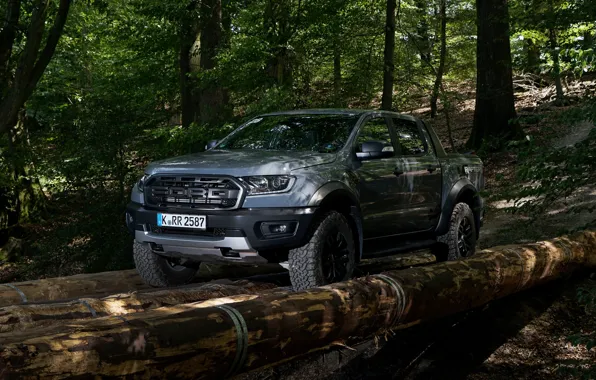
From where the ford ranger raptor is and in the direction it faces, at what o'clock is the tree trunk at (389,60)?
The tree trunk is roughly at 5 o'clock from the ford ranger raptor.

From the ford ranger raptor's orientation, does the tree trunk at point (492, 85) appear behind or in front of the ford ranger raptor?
behind

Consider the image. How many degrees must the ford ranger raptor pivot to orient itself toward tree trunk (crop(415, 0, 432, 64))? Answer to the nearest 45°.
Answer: approximately 135° to its right

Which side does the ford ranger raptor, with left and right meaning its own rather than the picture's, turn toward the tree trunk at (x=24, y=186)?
right

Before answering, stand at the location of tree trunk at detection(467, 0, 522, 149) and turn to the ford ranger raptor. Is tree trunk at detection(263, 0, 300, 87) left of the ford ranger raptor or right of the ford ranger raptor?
right

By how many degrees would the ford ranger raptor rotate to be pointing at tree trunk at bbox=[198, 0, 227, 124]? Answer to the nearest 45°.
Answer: approximately 135° to its right

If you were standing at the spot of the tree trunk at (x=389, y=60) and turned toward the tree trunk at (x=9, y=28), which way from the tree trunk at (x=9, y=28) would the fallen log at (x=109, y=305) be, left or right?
left

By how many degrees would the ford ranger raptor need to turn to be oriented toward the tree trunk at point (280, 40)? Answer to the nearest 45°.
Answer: approximately 135° to its right

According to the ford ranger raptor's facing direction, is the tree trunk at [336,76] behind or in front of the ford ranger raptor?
behind

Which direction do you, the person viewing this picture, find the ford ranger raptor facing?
facing the viewer and to the left of the viewer

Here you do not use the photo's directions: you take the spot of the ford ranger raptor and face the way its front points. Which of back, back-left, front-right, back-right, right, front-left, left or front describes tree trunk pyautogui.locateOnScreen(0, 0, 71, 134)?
right
